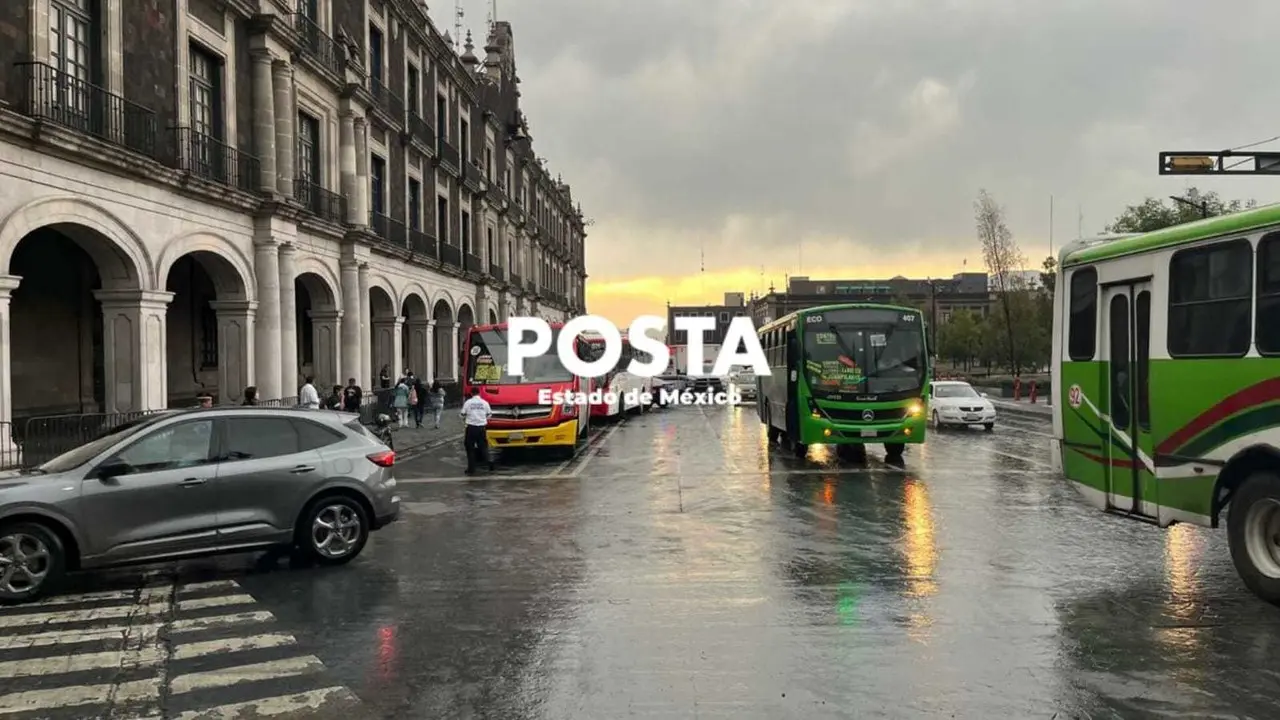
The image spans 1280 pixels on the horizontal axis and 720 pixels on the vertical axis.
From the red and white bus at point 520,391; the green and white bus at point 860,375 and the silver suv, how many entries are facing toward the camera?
2

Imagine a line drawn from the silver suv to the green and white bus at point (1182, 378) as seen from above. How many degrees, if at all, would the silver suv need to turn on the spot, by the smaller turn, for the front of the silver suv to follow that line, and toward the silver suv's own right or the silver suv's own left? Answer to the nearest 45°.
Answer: approximately 135° to the silver suv's own left

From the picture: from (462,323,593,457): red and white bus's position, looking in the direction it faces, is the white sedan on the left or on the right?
on its left

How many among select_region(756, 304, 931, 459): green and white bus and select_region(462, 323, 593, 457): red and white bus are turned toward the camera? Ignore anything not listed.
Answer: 2

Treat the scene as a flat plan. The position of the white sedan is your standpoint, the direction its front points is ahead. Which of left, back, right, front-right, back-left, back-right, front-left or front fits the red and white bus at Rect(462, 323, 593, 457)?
right

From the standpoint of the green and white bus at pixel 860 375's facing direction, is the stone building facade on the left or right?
on its right

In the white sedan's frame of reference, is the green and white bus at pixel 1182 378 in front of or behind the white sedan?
in front

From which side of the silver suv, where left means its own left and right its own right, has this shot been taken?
left

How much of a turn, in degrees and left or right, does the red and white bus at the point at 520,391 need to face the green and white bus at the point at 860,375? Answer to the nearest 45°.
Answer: approximately 45° to its left

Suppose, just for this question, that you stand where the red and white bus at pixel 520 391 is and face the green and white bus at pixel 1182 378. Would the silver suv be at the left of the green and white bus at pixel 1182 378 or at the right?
right

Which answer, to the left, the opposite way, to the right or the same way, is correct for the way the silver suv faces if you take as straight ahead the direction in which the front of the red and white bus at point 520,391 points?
to the right

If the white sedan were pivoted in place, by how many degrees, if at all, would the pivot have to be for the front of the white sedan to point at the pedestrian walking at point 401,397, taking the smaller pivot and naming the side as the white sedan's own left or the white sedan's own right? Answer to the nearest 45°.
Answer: approximately 135° to the white sedan's own right
